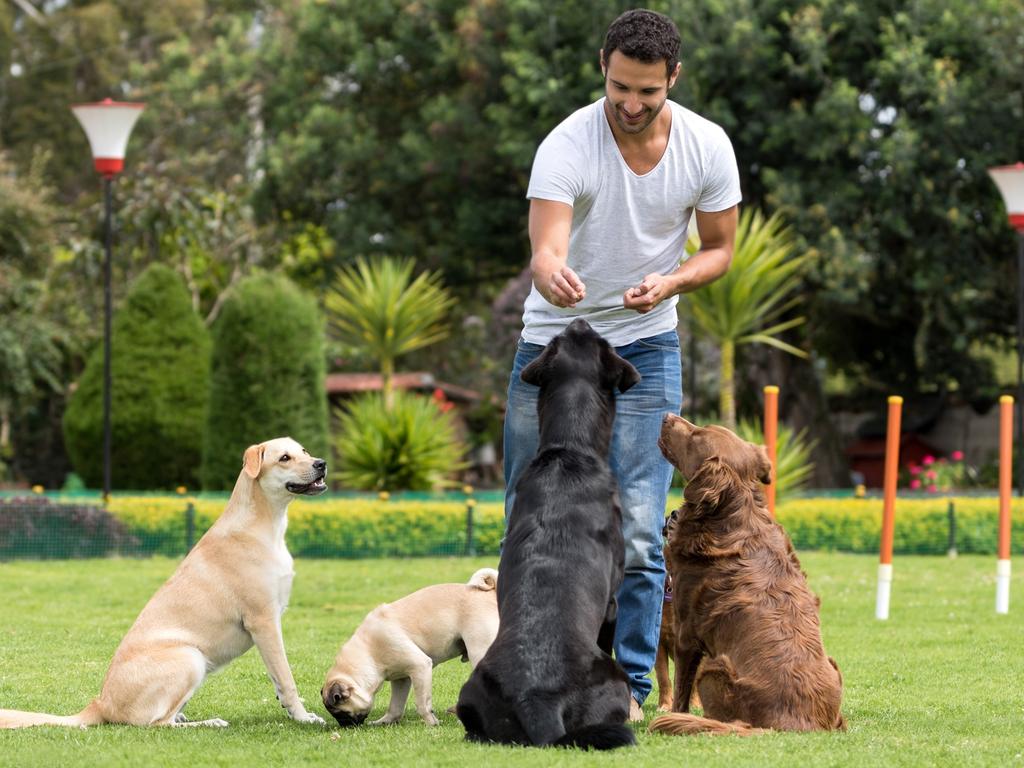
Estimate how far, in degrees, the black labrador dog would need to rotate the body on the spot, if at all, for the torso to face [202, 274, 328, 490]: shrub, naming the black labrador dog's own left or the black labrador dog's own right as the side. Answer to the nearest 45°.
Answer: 0° — it already faces it

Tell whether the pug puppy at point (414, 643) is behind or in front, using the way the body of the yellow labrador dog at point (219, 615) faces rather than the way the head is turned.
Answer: in front

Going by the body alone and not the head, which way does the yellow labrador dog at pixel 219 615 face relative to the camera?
to the viewer's right

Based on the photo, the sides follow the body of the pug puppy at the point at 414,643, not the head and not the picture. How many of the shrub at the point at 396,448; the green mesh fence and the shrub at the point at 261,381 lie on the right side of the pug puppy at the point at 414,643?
3

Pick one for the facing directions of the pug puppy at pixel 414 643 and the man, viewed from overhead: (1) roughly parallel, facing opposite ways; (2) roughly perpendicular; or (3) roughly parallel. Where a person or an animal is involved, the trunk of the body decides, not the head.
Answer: roughly perpendicular

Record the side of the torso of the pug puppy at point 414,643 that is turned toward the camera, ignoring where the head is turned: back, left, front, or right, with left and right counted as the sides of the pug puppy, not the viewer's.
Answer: left

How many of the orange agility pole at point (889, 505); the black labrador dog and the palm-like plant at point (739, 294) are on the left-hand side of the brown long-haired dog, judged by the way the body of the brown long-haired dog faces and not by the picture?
1

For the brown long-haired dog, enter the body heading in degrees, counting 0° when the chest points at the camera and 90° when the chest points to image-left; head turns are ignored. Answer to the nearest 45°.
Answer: approximately 135°

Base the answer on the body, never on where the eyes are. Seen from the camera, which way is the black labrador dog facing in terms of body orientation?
away from the camera

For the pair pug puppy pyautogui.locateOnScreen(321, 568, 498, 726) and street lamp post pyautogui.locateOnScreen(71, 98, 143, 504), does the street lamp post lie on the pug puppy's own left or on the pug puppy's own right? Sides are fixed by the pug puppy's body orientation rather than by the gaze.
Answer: on the pug puppy's own right

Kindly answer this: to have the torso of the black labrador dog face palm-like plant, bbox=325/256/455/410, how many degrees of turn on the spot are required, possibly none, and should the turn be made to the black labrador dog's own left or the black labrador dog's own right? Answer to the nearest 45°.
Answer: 0° — it already faces it

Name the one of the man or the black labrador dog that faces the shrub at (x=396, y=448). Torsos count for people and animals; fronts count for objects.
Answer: the black labrador dog
